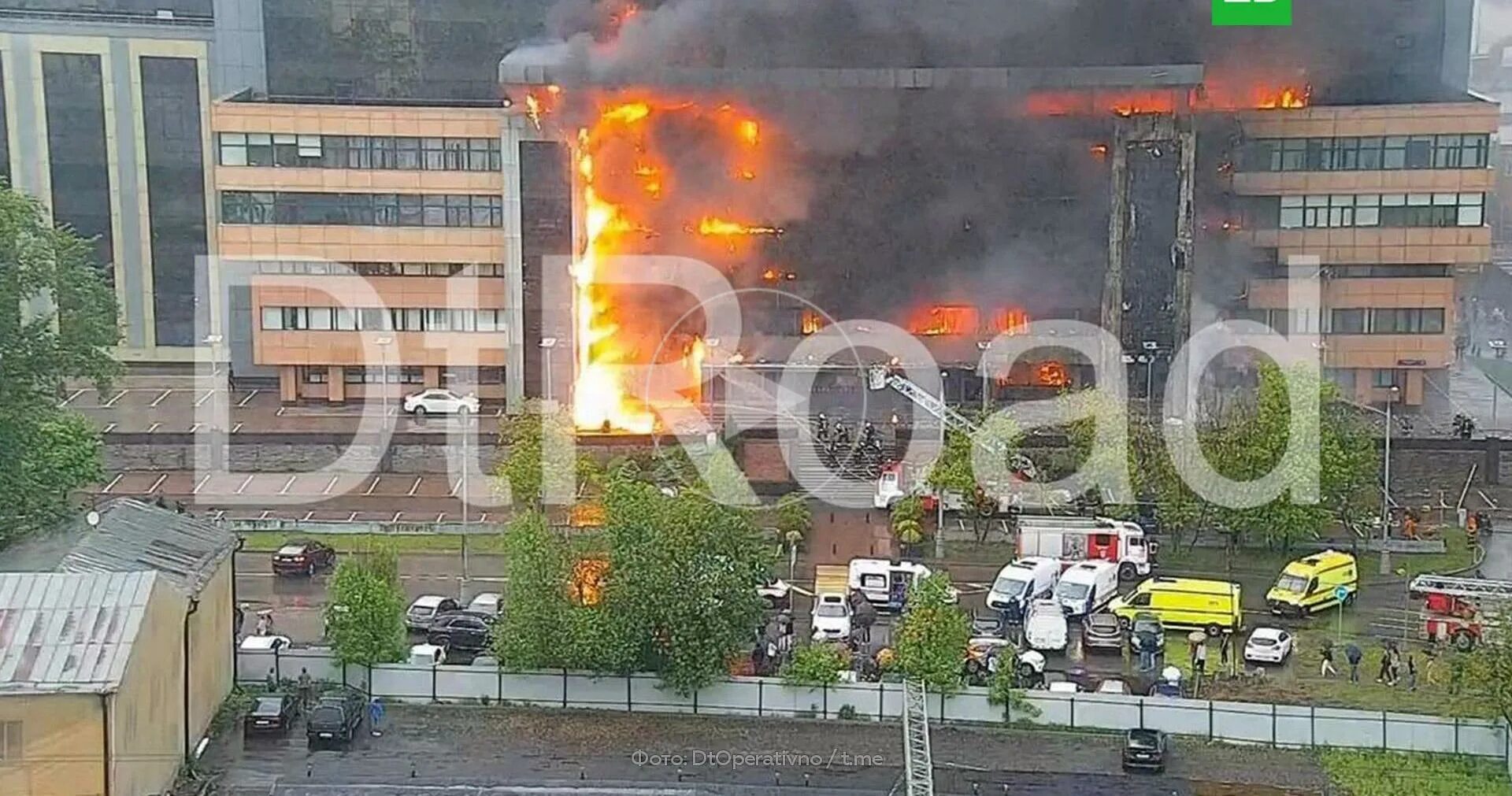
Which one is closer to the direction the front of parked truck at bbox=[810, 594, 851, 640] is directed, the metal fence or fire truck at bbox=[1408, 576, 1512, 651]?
the metal fence

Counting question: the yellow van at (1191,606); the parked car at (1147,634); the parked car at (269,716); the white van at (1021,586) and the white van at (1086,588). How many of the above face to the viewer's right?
0

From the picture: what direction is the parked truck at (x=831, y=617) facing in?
toward the camera

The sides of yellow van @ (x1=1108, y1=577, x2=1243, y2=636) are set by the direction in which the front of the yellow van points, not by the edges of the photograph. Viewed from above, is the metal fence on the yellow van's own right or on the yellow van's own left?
on the yellow van's own left

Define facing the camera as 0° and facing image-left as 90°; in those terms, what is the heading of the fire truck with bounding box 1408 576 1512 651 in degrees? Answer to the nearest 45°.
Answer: approximately 270°

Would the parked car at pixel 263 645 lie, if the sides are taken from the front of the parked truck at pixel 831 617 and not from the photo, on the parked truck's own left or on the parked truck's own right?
on the parked truck's own right

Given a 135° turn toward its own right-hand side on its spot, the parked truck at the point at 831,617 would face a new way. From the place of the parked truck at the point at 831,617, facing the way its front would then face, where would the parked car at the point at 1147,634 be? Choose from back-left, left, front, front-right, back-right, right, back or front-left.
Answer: back-right

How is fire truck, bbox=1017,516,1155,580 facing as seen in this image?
to the viewer's right
